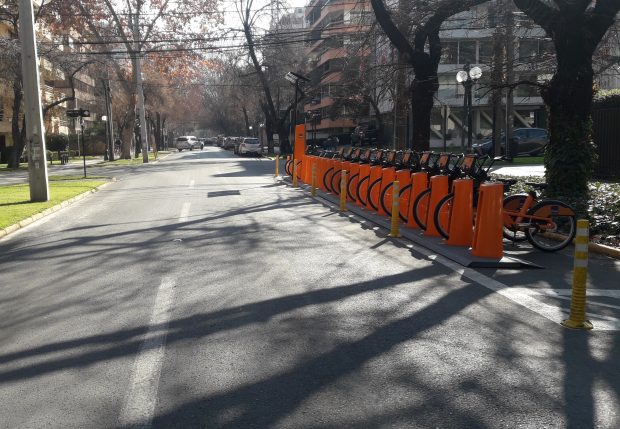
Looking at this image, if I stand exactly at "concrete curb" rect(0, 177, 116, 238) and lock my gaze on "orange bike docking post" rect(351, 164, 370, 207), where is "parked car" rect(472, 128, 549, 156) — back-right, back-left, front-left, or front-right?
front-left
